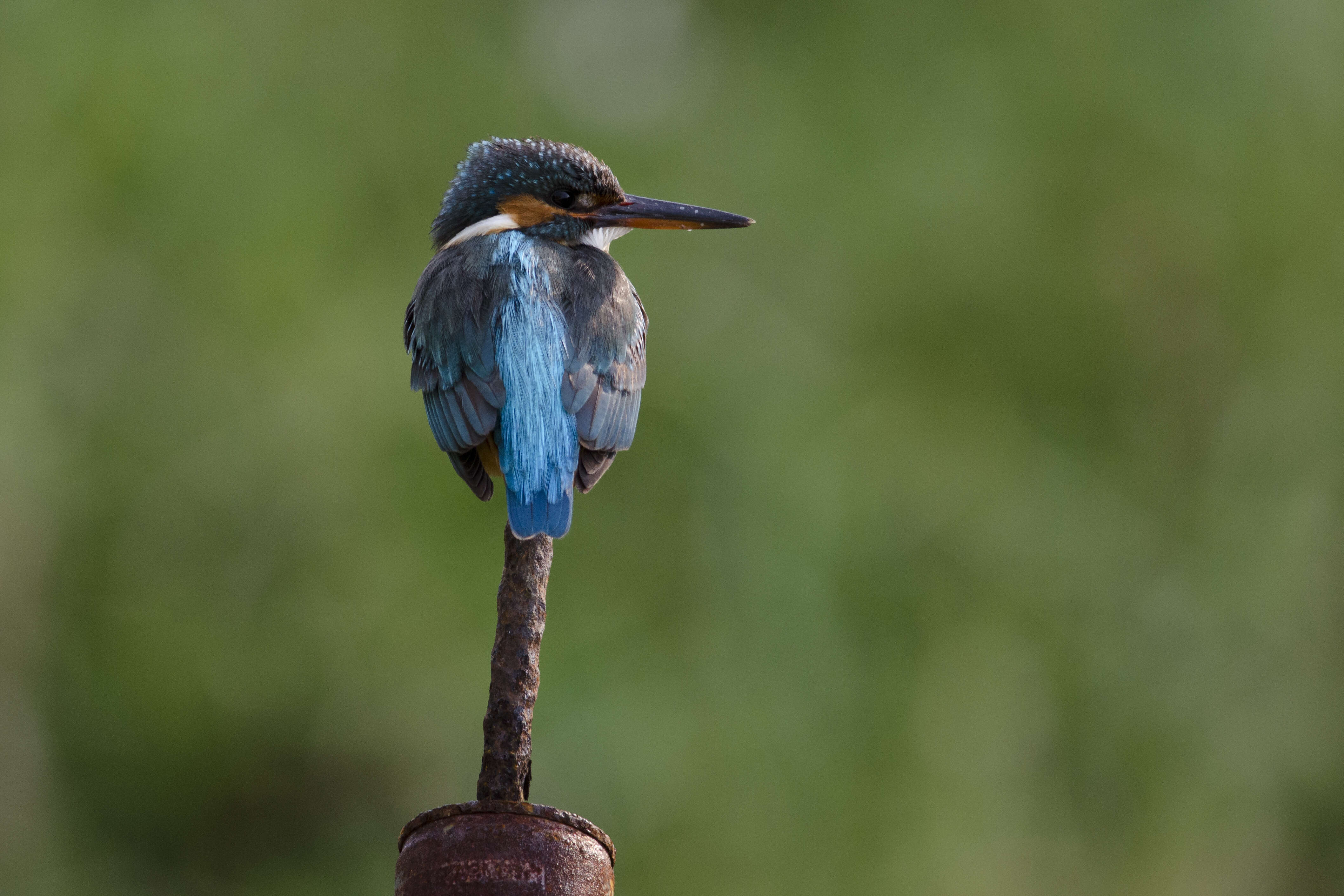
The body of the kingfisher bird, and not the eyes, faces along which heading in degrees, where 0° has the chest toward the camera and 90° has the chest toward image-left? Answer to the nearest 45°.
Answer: approximately 180°
